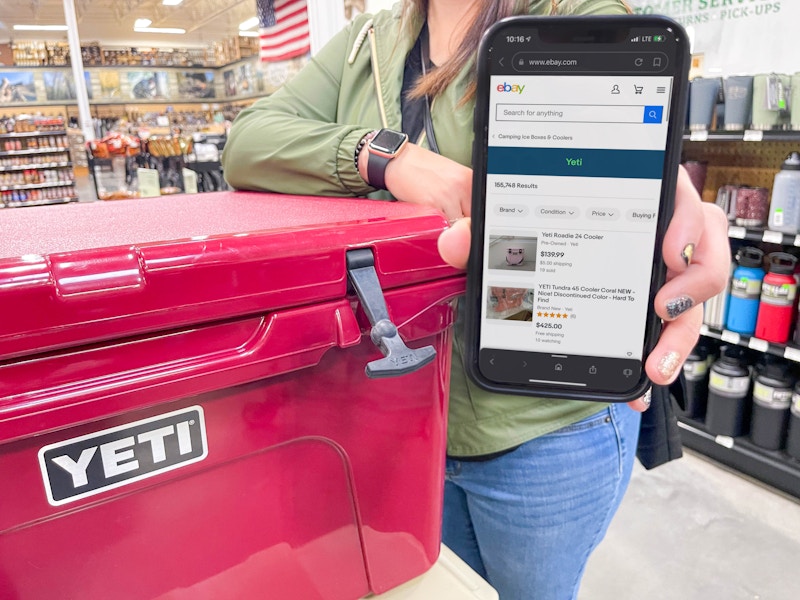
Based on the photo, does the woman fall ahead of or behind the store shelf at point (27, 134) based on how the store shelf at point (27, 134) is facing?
ahead

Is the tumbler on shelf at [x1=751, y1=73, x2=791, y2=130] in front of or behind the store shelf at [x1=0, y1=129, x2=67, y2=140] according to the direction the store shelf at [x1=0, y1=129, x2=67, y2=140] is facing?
in front

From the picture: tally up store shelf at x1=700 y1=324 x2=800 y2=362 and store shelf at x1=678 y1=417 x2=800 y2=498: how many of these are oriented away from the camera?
0

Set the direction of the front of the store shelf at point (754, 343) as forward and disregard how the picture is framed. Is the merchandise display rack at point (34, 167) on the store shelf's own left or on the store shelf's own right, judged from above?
on the store shelf's own right

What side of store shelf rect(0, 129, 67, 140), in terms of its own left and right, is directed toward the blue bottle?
front

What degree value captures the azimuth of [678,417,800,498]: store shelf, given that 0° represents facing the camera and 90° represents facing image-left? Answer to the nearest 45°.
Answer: approximately 45°

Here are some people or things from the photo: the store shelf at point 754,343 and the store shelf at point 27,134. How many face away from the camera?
0

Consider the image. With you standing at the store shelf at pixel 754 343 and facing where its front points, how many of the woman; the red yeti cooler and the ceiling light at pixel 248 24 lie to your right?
1

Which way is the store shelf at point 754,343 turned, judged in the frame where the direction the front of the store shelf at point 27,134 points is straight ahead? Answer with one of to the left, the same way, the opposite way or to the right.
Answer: to the right

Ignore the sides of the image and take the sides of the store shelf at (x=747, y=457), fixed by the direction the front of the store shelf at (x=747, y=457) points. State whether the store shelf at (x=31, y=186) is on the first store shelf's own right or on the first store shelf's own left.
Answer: on the first store shelf's own right
